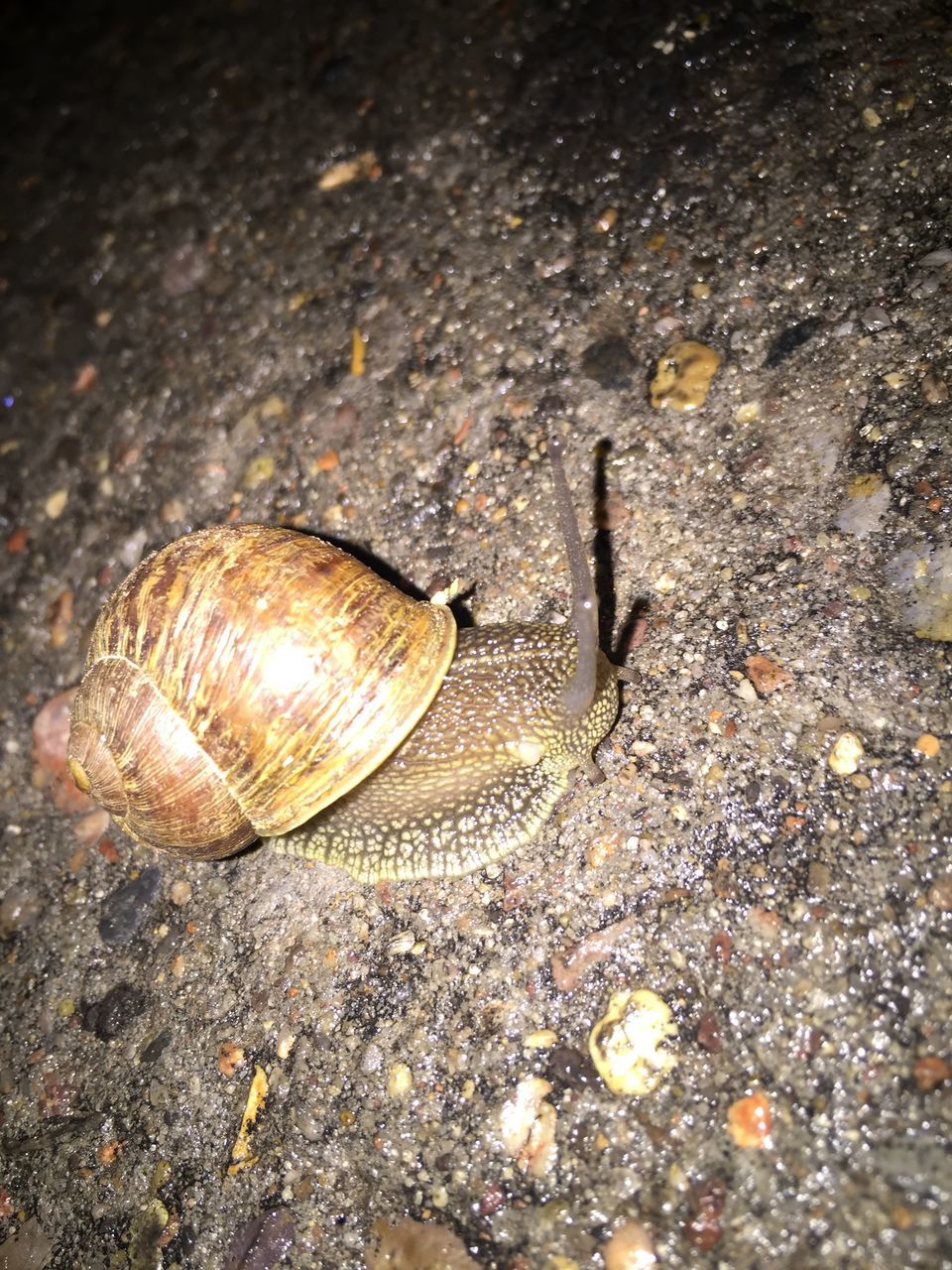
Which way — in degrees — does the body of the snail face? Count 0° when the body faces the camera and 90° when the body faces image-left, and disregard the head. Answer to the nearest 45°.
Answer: approximately 270°

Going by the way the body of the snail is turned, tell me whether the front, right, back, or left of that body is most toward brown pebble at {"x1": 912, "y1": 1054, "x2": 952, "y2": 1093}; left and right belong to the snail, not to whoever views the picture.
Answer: right

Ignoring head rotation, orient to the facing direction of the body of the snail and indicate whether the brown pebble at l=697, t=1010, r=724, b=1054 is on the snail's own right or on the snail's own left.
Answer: on the snail's own right

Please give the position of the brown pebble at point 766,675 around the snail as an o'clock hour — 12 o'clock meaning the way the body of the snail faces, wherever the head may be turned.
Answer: The brown pebble is roughly at 1 o'clock from the snail.

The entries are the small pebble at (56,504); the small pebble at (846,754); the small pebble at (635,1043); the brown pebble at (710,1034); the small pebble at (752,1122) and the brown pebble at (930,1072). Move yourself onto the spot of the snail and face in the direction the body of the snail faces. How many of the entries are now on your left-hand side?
1

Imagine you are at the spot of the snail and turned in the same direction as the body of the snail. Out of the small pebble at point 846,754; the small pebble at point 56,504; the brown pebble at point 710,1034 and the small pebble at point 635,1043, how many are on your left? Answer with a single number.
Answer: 1

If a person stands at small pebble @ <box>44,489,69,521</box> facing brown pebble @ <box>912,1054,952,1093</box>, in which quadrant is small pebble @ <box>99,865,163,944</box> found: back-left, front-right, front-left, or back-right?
front-right

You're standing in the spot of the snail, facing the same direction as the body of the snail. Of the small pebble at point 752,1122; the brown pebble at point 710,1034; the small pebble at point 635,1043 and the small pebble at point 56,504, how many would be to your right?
3

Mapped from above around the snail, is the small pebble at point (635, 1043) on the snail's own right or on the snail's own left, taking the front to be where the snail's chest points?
on the snail's own right
